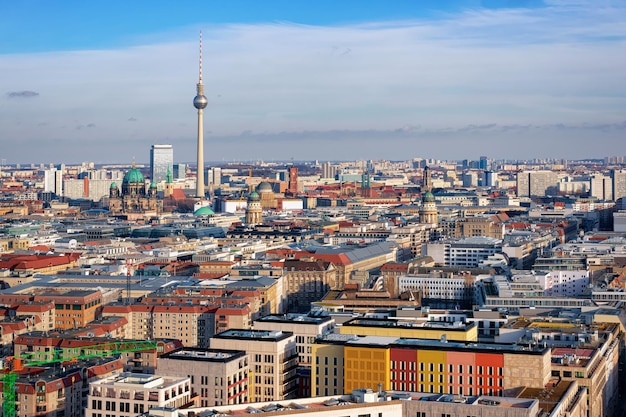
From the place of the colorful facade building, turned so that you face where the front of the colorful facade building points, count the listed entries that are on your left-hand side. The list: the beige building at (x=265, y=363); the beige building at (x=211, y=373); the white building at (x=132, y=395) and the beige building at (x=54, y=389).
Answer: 0

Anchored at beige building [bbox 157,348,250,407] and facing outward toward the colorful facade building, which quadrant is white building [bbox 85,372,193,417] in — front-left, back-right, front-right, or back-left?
back-right

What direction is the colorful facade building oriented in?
toward the camera

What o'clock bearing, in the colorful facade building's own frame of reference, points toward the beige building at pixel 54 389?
The beige building is roughly at 3 o'clock from the colorful facade building.

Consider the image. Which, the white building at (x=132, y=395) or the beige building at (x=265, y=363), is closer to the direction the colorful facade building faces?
the white building

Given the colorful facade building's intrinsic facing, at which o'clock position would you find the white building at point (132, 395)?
The white building is roughly at 2 o'clock from the colorful facade building.

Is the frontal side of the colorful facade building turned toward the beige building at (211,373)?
no

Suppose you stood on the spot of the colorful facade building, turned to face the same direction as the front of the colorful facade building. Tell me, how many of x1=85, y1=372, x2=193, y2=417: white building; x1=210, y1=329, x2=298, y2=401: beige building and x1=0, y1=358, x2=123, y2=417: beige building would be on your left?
0

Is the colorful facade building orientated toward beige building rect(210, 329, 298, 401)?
no

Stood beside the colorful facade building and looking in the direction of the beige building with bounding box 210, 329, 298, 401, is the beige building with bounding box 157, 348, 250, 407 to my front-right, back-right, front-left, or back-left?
front-left
